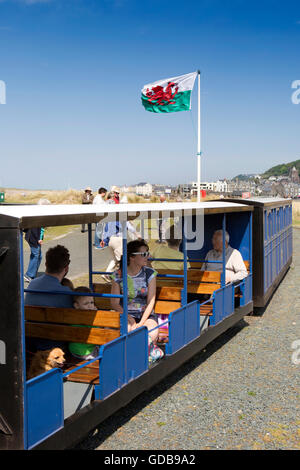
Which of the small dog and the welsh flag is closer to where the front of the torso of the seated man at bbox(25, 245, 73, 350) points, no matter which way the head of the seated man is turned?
the welsh flag

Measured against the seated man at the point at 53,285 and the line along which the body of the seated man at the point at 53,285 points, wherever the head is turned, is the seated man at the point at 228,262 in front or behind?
in front

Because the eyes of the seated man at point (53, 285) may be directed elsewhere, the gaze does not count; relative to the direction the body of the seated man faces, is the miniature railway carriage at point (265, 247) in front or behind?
in front

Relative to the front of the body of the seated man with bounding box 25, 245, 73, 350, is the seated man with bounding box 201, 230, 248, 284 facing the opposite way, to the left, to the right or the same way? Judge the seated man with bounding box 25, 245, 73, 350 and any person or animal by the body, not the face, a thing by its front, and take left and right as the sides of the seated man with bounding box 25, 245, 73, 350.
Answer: the opposite way

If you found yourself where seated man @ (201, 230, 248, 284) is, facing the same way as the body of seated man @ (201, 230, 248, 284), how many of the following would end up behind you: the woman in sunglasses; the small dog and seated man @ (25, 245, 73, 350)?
0

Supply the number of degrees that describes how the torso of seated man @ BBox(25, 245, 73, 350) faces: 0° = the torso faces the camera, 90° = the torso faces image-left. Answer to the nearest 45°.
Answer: approximately 225°

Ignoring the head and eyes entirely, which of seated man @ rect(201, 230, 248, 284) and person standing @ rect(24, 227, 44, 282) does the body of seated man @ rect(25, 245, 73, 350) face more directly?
the seated man

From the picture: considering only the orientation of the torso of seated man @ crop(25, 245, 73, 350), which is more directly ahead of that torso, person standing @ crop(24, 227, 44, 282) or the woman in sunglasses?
the woman in sunglasses

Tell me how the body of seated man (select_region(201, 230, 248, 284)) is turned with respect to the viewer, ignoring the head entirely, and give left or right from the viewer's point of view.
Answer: facing the viewer and to the left of the viewer

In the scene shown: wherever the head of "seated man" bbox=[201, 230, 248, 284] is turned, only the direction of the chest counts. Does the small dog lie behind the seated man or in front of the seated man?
in front

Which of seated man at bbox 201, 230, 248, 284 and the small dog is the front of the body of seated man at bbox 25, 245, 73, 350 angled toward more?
the seated man

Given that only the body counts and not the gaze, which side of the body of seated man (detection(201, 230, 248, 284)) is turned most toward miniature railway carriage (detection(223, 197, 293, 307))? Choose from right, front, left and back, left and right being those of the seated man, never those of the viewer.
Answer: back

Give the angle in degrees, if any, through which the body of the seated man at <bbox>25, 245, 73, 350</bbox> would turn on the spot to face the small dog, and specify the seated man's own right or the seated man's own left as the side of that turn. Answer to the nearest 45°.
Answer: approximately 135° to the seated man's own right

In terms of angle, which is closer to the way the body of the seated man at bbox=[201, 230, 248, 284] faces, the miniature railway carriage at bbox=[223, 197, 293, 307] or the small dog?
the small dog
